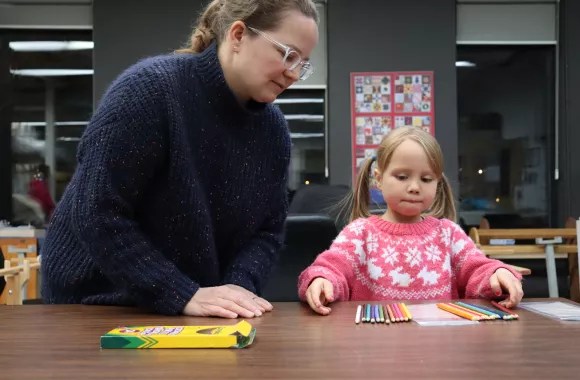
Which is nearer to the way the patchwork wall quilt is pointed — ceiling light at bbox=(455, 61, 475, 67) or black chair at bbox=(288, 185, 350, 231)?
the black chair

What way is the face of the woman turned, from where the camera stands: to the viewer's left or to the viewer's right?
to the viewer's right

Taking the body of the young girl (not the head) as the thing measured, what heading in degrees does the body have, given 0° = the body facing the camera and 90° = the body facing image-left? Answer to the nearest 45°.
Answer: approximately 0°
